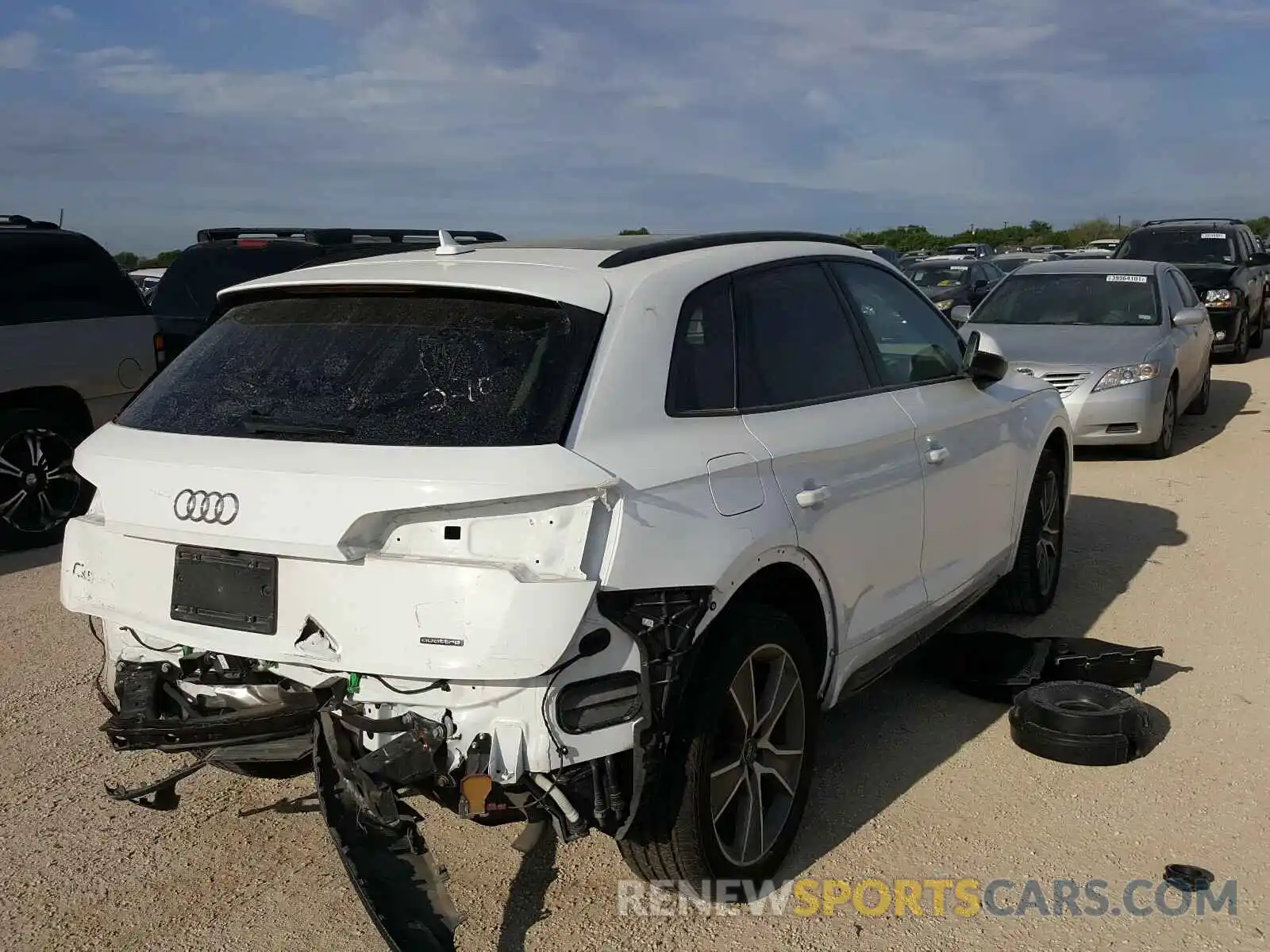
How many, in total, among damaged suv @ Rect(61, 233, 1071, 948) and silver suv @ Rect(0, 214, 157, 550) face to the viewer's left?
1

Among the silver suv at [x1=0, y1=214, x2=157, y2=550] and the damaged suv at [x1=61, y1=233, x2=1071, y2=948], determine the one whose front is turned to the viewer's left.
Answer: the silver suv

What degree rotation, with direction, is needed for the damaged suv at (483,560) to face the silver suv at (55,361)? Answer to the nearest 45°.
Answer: approximately 90° to its left

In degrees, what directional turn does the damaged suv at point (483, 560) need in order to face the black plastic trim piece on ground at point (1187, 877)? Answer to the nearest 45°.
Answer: approximately 45° to its right

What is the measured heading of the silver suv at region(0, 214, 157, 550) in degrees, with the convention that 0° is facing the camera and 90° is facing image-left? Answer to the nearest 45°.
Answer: approximately 90°

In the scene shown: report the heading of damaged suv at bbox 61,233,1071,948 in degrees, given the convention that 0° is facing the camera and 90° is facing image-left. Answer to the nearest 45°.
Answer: approximately 225°

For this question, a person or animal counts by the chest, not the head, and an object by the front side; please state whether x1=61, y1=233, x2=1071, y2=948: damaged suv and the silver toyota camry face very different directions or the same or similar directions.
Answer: very different directions

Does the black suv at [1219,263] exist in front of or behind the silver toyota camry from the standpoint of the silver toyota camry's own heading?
behind

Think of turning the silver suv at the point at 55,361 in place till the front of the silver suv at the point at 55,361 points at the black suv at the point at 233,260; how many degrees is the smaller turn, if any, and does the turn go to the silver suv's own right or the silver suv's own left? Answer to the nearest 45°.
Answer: approximately 135° to the silver suv's own right
